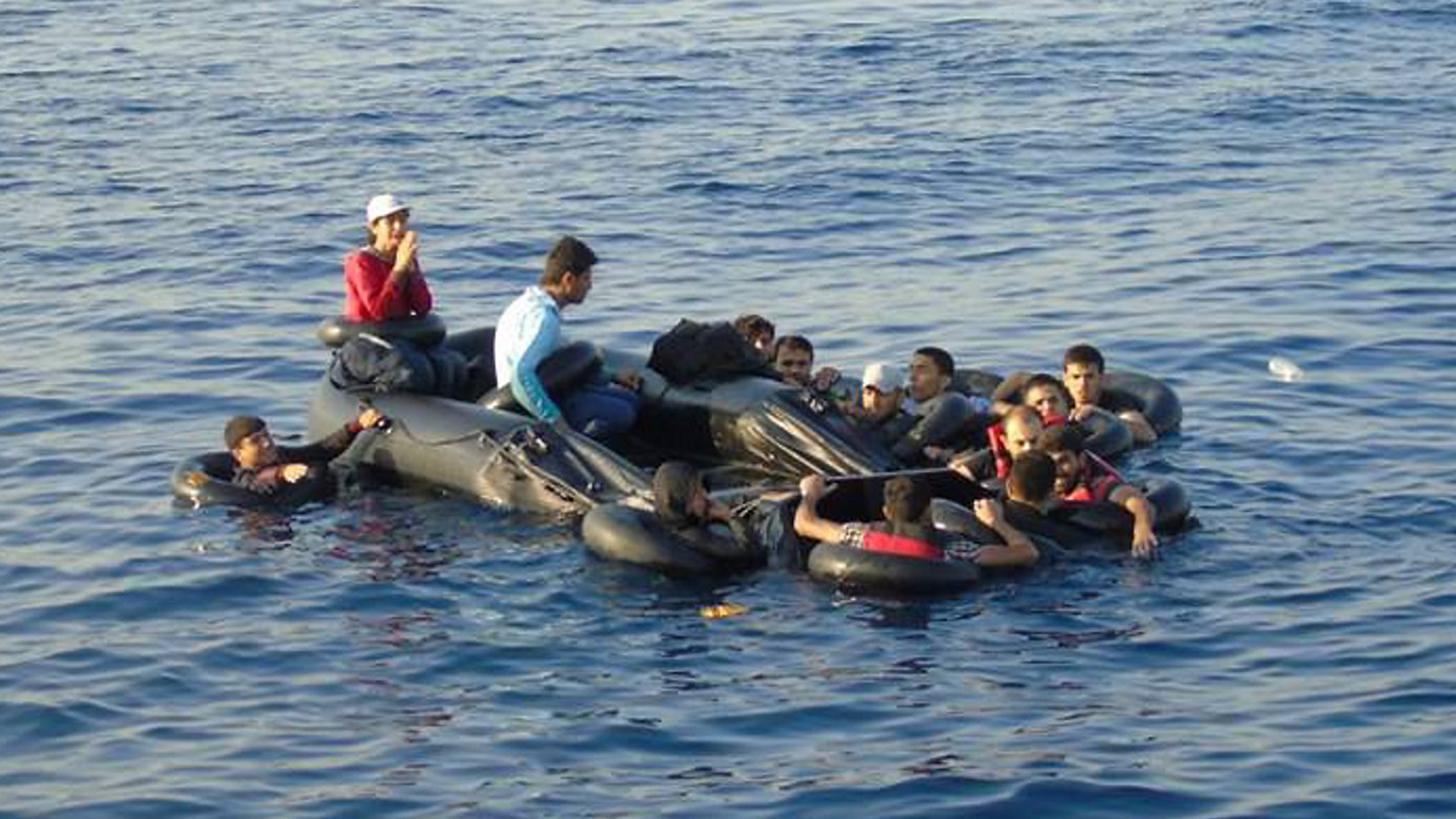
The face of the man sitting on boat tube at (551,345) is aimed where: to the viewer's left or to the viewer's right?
to the viewer's right

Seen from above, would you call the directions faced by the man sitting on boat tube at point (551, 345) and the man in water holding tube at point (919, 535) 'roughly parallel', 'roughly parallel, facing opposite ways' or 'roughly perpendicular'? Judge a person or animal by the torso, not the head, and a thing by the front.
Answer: roughly perpendicular

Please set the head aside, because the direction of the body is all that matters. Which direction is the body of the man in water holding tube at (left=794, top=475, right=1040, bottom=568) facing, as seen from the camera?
away from the camera

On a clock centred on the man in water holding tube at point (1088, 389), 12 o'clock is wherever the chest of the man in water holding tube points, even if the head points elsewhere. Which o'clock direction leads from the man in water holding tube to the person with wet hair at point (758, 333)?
The person with wet hair is roughly at 3 o'clock from the man in water holding tube.

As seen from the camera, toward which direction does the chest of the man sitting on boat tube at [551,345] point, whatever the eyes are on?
to the viewer's right

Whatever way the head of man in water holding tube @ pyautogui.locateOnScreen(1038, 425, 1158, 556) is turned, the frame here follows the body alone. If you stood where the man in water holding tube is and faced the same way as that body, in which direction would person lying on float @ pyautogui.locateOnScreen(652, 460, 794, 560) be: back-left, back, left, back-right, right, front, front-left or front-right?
front-right

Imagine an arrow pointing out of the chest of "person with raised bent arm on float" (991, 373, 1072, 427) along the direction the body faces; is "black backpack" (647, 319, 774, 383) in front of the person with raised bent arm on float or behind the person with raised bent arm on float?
in front

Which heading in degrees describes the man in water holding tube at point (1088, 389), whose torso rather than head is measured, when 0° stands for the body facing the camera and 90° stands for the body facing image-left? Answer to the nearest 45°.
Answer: approximately 0°

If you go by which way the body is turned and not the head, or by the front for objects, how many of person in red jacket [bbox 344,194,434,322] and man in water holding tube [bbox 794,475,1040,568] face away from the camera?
1

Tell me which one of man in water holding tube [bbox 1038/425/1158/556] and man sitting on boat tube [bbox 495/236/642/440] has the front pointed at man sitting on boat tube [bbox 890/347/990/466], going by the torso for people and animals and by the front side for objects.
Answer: man sitting on boat tube [bbox 495/236/642/440]
